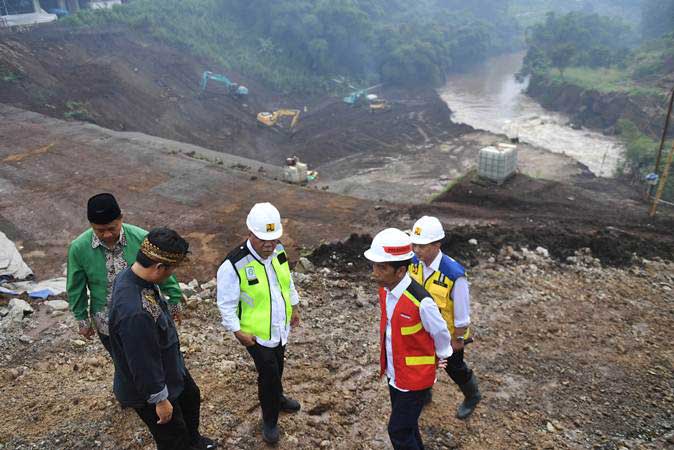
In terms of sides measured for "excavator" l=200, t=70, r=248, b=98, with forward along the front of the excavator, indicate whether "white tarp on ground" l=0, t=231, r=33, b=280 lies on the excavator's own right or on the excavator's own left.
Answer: on the excavator's own left

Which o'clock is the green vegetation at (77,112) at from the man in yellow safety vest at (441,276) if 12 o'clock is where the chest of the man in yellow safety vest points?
The green vegetation is roughly at 3 o'clock from the man in yellow safety vest.

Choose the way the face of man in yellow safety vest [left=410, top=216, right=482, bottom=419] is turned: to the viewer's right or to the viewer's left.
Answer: to the viewer's left

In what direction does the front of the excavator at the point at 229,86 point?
to the viewer's left

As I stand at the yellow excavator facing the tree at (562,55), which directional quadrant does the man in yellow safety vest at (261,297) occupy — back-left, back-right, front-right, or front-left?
back-right
